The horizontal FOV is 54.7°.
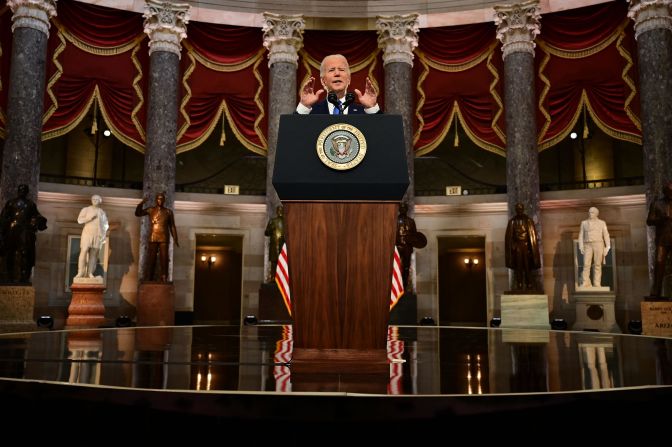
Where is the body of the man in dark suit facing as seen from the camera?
toward the camera

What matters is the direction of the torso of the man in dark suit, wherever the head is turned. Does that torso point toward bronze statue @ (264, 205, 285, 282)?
no

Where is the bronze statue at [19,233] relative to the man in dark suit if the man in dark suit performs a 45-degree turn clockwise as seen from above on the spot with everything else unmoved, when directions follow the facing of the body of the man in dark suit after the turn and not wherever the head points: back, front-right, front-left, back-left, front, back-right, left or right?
right

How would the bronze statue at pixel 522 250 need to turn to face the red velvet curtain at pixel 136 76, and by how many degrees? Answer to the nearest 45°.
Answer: approximately 90° to its right

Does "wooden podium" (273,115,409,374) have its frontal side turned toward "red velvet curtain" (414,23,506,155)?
no

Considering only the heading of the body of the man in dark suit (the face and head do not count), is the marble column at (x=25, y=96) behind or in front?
behind

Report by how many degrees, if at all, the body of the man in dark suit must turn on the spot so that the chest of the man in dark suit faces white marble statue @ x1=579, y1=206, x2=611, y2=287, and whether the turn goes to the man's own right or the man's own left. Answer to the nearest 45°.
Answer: approximately 135° to the man's own left

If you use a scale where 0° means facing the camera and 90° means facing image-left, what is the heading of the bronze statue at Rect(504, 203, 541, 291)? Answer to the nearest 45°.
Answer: approximately 0°

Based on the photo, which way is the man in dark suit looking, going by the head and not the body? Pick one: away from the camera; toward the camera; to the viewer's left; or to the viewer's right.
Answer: toward the camera

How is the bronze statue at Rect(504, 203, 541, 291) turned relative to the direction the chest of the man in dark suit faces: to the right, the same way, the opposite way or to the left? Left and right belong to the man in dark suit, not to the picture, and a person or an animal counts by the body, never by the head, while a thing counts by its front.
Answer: the same way

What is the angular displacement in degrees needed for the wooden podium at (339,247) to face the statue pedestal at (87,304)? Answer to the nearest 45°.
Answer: approximately 135° to its right

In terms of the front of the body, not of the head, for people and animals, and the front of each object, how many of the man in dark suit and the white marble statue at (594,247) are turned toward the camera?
2

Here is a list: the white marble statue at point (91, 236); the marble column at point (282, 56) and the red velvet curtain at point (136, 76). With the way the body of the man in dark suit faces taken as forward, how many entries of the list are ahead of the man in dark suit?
0

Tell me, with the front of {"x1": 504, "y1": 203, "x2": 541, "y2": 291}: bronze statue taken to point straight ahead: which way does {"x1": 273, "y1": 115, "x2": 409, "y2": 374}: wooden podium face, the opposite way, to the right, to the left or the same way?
the same way

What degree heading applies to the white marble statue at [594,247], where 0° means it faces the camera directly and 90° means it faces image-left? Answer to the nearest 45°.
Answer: approximately 0°

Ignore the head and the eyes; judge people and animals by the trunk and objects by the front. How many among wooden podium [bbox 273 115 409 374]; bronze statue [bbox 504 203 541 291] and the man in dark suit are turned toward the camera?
3
